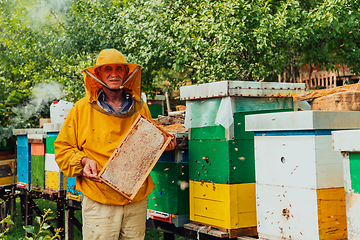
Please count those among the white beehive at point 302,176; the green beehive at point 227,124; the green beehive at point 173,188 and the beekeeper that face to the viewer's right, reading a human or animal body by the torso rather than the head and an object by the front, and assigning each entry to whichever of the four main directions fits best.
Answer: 0

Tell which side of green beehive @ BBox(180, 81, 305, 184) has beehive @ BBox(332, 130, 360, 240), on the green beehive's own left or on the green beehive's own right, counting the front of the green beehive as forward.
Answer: on the green beehive's own left

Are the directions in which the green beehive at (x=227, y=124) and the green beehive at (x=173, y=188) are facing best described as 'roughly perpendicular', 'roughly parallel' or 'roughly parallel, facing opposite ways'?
roughly parallel

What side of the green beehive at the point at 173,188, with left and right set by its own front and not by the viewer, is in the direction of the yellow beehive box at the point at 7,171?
right

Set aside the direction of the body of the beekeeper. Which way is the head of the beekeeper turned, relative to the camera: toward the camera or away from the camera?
toward the camera

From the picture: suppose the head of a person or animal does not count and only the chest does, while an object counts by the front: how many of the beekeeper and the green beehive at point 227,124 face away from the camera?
0

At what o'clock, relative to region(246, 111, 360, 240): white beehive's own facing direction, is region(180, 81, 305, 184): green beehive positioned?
The green beehive is roughly at 3 o'clock from the white beehive.

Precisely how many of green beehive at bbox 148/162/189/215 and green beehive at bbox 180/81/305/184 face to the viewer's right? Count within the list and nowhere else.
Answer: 0

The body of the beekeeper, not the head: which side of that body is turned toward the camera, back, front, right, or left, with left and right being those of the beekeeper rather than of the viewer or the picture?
front

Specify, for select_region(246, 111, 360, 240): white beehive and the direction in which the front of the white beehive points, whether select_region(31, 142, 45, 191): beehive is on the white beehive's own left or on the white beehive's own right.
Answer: on the white beehive's own right

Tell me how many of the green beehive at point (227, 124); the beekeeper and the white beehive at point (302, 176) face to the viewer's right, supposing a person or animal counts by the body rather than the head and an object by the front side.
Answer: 0

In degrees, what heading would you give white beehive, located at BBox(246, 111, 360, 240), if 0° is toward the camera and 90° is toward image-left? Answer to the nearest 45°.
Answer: approximately 45°

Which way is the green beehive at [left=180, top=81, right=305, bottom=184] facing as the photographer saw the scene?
facing the viewer and to the left of the viewer

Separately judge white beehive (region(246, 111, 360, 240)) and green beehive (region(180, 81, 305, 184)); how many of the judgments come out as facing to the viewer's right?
0
